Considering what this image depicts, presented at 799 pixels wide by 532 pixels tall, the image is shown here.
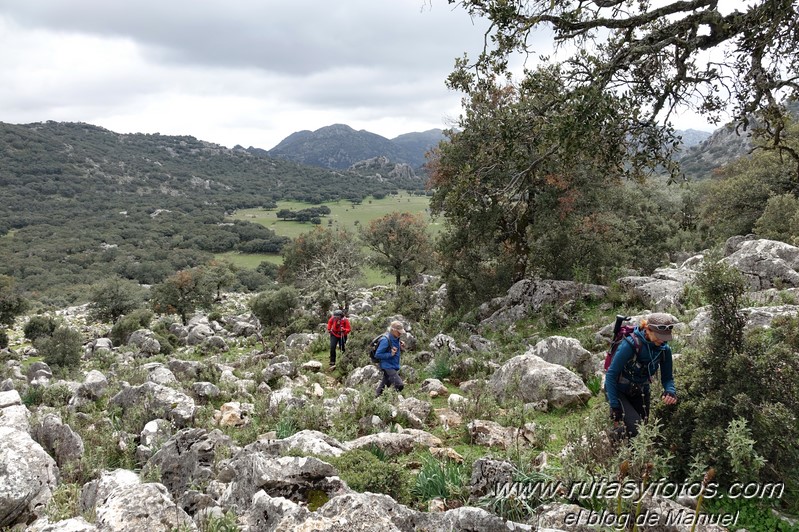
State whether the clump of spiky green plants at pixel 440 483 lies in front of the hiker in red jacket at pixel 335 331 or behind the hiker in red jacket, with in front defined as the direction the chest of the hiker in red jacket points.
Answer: in front

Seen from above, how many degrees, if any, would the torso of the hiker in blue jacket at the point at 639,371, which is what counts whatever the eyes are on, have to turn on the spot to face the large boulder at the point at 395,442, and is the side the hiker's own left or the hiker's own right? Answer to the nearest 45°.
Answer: approximately 135° to the hiker's own right

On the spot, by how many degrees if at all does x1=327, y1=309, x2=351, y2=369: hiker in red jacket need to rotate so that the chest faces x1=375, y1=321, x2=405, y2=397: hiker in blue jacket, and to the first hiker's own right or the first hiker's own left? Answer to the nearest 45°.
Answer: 0° — they already face them

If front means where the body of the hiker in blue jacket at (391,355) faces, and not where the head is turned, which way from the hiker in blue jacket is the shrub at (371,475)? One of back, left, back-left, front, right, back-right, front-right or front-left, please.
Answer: front-right

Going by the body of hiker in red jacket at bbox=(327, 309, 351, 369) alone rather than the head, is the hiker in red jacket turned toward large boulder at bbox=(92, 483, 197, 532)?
yes

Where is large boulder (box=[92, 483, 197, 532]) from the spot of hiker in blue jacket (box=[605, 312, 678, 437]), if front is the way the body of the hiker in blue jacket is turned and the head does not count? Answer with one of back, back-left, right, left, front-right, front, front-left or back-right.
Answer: right

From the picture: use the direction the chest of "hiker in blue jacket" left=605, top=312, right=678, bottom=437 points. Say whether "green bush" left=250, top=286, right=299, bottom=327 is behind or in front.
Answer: behind

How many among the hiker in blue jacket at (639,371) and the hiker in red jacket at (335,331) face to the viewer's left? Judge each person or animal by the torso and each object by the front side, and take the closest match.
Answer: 0

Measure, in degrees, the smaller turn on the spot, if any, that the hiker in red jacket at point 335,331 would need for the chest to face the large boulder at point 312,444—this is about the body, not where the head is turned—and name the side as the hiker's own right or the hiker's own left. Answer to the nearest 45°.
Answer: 0° — they already face it
